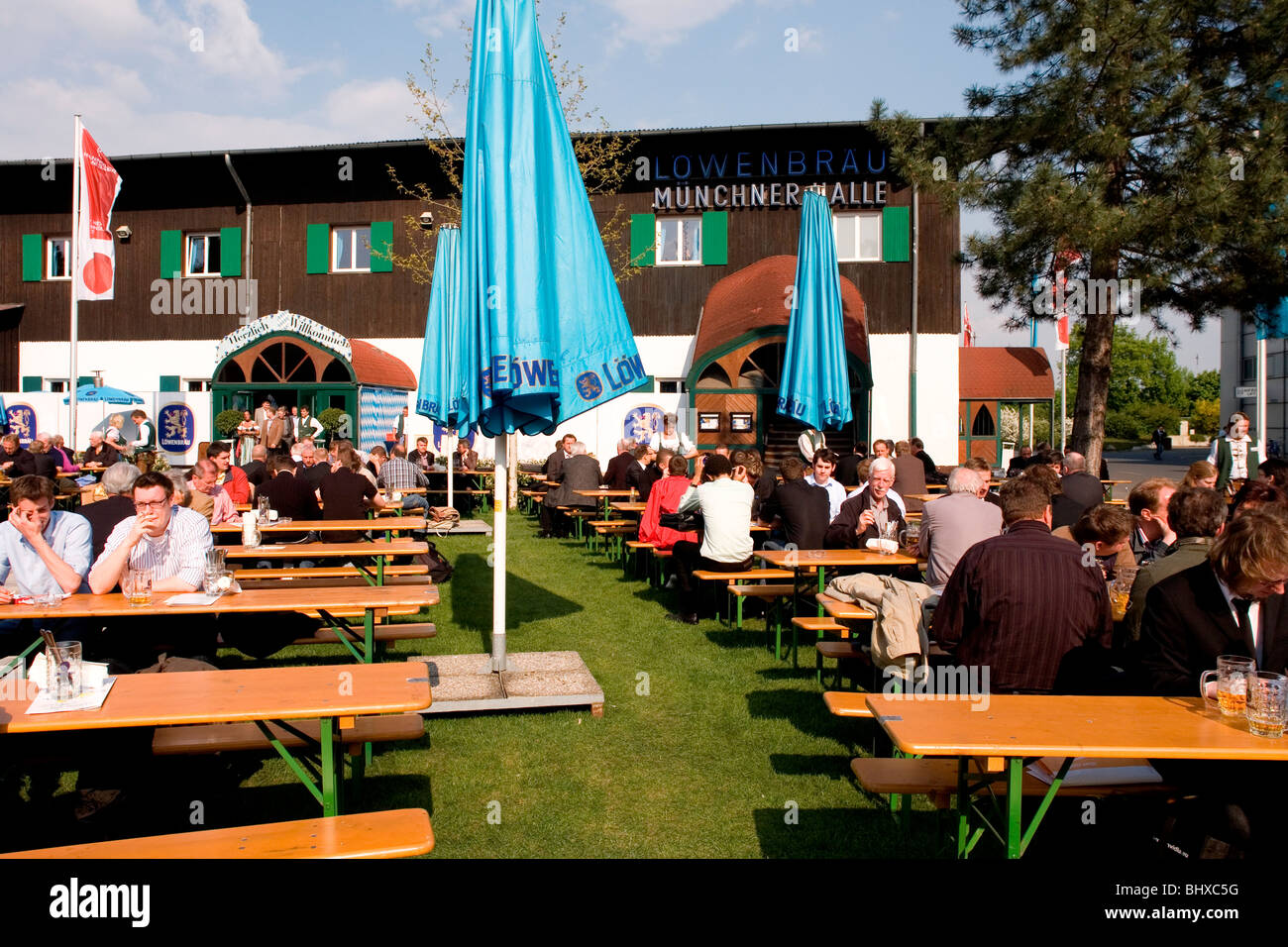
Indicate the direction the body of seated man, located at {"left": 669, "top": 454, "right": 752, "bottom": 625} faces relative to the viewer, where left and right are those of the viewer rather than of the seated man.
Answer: facing away from the viewer and to the left of the viewer

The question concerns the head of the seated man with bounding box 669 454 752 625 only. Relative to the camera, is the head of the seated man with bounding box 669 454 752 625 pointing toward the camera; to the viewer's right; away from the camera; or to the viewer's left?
away from the camera

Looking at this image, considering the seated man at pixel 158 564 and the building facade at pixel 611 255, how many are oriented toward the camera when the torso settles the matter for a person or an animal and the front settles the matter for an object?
2

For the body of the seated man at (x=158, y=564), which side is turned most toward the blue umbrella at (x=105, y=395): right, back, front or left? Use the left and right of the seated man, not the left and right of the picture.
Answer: back

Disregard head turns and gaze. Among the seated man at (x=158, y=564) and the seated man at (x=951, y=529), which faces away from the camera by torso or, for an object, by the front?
the seated man at (x=951, y=529)

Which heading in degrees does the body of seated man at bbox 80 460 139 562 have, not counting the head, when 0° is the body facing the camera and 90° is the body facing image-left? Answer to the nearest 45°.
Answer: approximately 180°

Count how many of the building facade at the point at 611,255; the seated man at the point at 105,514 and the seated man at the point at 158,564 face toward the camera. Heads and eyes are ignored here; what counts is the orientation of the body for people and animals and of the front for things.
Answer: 2

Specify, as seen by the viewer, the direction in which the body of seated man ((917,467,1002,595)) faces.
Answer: away from the camera

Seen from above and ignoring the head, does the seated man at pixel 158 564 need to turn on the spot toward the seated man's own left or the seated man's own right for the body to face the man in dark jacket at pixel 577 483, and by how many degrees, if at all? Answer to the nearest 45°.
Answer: approximately 135° to the seated man's own left

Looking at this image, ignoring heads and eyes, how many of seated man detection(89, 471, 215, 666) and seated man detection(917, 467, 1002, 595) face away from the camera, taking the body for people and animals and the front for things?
1

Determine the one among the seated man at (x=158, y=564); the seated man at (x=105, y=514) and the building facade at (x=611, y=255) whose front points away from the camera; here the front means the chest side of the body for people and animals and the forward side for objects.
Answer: the seated man at (x=105, y=514)
